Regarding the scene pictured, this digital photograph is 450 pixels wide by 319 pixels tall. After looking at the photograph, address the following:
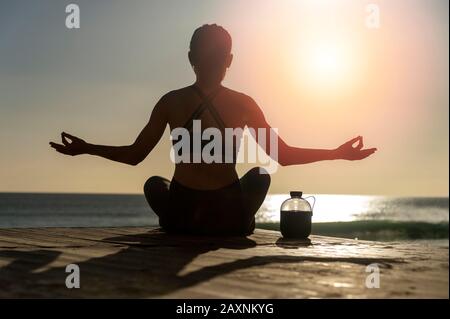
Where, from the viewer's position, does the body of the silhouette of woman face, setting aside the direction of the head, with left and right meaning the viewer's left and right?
facing away from the viewer
